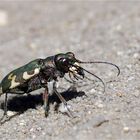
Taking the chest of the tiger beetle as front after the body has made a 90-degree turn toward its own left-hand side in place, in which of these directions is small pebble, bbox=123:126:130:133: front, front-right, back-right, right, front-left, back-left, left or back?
back-right

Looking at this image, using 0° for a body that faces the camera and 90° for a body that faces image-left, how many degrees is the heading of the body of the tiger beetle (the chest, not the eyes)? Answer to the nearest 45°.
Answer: approximately 270°
